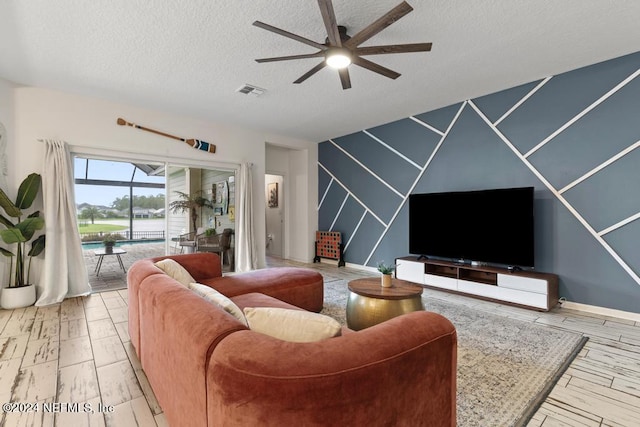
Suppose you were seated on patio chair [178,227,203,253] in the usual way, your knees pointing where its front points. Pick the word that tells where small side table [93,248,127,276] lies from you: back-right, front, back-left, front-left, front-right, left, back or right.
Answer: front

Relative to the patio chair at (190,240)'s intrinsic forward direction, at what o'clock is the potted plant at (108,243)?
The potted plant is roughly at 12 o'clock from the patio chair.

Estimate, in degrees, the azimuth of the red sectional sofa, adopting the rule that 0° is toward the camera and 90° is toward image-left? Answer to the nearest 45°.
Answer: approximately 225°

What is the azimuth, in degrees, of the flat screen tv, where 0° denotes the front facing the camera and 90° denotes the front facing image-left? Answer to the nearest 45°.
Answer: approximately 45°

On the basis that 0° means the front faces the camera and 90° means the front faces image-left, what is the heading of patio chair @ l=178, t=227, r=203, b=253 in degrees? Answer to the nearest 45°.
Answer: approximately 90°

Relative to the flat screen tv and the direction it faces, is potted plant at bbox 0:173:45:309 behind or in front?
in front

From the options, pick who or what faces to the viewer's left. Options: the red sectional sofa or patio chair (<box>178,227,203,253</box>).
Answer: the patio chair

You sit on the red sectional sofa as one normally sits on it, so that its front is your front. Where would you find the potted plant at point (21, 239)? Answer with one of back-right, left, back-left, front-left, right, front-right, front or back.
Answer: left

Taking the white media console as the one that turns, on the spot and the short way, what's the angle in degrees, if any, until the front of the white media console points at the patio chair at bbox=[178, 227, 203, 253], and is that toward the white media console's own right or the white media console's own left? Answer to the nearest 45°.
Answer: approximately 45° to the white media console's own right

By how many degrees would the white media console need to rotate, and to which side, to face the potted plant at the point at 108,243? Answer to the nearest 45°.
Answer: approximately 45° to its right

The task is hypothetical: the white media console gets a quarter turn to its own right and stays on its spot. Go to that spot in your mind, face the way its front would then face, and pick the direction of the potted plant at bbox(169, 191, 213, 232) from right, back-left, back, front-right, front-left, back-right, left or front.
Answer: front-left

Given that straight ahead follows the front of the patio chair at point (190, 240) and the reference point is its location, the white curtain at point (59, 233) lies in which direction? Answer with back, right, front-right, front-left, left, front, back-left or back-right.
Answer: front-left

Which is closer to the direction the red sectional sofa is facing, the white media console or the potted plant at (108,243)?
the white media console

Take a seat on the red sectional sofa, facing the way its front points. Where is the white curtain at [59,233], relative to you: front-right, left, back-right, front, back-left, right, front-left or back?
left
